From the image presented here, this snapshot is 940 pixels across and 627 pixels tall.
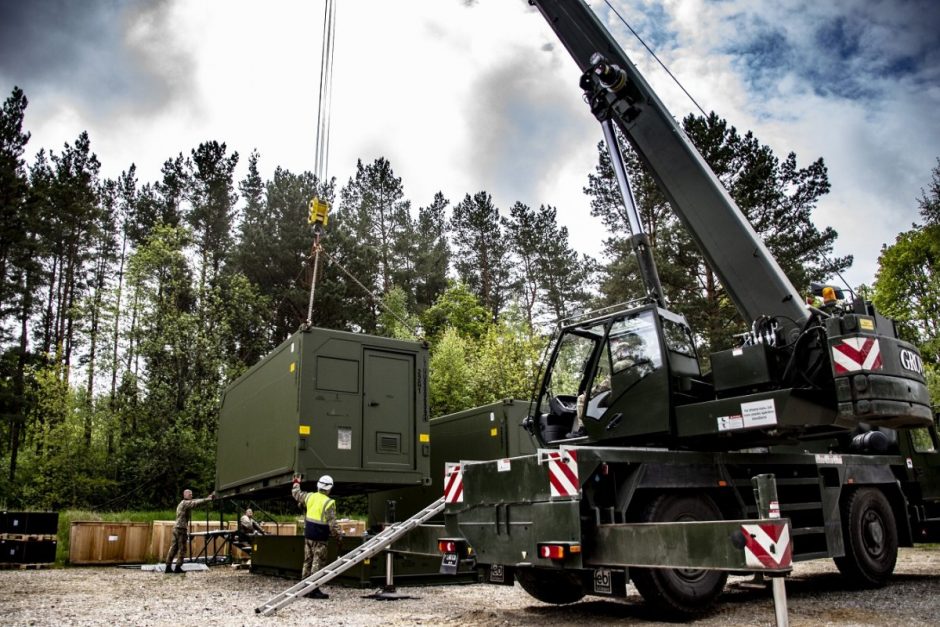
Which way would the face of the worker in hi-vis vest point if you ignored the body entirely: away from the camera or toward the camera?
away from the camera

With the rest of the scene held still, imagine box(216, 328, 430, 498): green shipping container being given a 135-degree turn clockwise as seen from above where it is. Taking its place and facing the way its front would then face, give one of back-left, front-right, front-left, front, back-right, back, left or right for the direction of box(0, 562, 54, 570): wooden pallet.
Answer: front

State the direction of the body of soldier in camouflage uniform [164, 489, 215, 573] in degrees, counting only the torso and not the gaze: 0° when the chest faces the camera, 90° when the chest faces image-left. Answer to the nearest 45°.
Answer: approximately 270°

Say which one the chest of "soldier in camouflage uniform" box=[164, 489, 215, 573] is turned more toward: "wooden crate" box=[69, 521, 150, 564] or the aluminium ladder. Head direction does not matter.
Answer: the aluminium ladder

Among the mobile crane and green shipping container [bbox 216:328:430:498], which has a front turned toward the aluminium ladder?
the green shipping container

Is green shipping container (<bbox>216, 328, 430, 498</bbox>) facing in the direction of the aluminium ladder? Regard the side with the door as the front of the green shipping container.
yes

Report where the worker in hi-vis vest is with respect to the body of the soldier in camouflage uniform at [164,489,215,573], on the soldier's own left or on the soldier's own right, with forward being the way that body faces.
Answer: on the soldier's own right

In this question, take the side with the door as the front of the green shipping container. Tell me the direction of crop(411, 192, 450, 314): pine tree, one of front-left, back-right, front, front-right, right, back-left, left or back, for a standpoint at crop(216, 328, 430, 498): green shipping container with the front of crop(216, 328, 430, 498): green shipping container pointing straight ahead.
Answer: back

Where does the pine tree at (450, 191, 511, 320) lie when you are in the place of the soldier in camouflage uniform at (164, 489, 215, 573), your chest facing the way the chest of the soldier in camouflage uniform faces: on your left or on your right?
on your left
